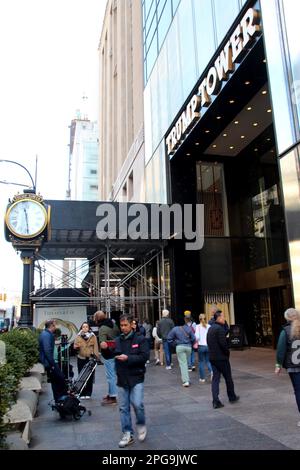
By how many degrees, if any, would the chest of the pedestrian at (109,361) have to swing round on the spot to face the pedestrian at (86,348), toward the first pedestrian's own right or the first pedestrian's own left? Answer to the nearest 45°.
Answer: approximately 45° to the first pedestrian's own right

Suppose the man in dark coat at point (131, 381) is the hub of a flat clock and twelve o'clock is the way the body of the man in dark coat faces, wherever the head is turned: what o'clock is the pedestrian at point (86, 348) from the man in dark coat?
The pedestrian is roughly at 4 o'clock from the man in dark coat.

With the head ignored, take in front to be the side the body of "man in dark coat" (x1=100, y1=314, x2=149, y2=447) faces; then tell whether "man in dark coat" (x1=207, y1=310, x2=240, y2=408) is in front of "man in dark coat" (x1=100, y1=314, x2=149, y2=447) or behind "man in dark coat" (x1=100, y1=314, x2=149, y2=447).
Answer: behind

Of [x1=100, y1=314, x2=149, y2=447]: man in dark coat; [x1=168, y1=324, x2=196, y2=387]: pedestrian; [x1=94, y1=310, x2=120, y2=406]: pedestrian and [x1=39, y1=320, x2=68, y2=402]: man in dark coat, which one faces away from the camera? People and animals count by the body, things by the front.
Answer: [x1=168, y1=324, x2=196, y2=387]: pedestrian

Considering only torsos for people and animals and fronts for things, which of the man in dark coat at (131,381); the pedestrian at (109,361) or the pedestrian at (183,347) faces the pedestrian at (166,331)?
the pedestrian at (183,347)

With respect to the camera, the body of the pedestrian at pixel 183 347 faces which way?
away from the camera

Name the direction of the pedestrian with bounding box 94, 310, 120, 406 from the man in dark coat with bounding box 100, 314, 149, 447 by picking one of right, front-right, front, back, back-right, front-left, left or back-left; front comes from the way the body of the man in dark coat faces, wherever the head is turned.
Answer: back-right

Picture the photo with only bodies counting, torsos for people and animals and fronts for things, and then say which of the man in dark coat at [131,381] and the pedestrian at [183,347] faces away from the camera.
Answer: the pedestrian
